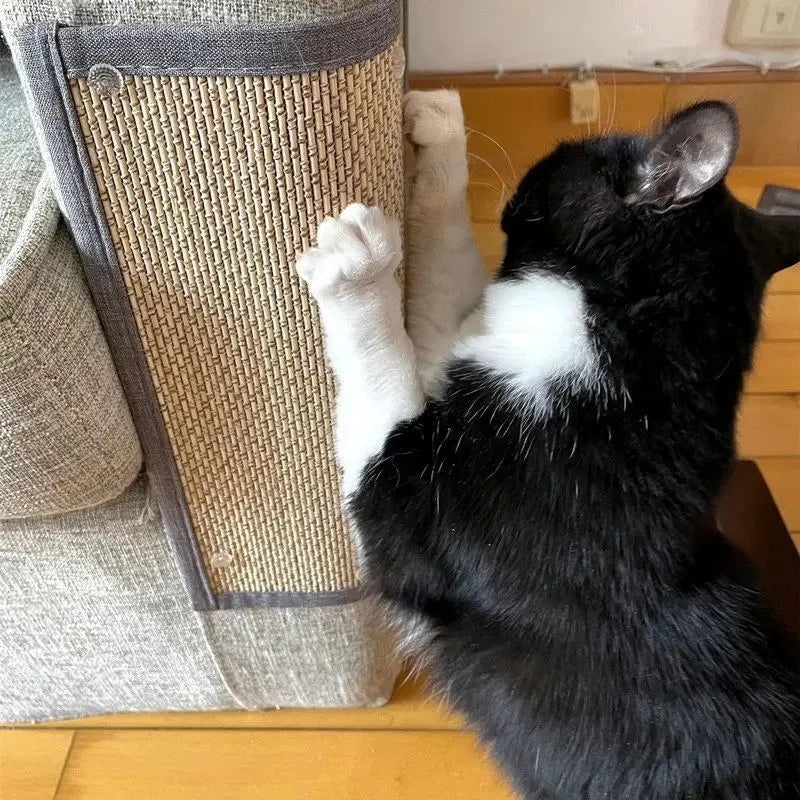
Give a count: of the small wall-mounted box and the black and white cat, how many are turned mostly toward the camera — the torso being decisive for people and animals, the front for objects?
1

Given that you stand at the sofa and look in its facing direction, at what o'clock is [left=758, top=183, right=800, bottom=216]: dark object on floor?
The dark object on floor is roughly at 8 o'clock from the sofa.

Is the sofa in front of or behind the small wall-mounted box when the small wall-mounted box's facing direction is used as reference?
in front

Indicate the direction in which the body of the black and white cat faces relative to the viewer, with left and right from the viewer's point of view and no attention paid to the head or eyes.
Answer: facing away from the viewer and to the left of the viewer

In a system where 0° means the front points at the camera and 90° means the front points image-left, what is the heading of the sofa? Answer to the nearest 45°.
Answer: approximately 0°

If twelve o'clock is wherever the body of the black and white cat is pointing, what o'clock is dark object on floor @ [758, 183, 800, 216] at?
The dark object on floor is roughly at 2 o'clock from the black and white cat.

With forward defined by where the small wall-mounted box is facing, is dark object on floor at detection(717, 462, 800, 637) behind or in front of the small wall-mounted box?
in front

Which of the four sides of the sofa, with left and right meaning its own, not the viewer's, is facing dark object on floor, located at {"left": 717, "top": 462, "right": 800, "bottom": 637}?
left

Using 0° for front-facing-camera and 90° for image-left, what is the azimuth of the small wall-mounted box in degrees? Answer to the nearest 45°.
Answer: approximately 0°

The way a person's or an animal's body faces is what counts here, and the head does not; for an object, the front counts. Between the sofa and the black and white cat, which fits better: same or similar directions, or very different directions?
very different directions

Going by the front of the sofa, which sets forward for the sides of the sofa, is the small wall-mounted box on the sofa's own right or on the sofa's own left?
on the sofa's own left
